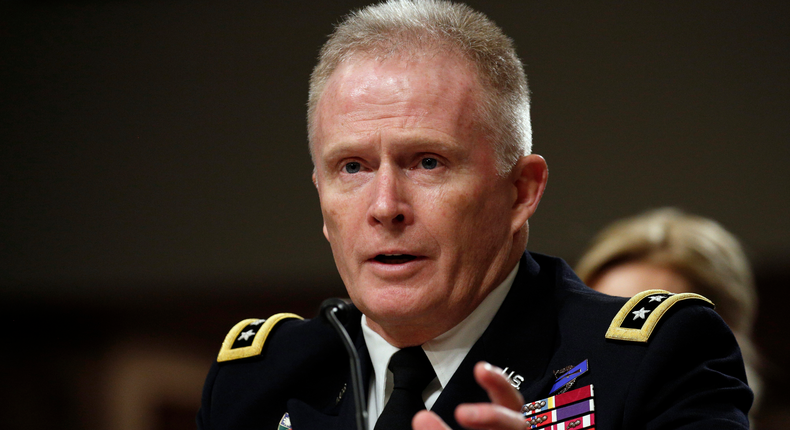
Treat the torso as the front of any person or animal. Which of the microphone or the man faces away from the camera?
the microphone

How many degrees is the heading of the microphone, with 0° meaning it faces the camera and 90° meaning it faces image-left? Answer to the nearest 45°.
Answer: approximately 180°

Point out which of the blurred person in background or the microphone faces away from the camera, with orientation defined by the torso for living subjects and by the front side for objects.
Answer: the microphone

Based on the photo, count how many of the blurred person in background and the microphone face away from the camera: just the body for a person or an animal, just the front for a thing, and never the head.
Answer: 1

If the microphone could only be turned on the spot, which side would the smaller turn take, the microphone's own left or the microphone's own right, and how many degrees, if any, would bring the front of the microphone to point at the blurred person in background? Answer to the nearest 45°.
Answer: approximately 45° to the microphone's own right

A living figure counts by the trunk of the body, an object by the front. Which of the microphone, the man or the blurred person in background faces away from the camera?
the microphone

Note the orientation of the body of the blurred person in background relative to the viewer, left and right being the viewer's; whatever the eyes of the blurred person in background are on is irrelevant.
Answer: facing the viewer and to the left of the viewer

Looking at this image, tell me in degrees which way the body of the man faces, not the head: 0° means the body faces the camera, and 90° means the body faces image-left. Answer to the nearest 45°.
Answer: approximately 45°

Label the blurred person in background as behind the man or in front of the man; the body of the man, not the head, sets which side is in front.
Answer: behind

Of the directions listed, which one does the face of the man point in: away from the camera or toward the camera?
toward the camera

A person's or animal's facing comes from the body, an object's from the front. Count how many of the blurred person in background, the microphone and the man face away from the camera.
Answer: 1

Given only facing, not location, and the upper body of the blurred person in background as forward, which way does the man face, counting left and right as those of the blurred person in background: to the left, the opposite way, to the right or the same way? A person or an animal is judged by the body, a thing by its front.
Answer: the same way
